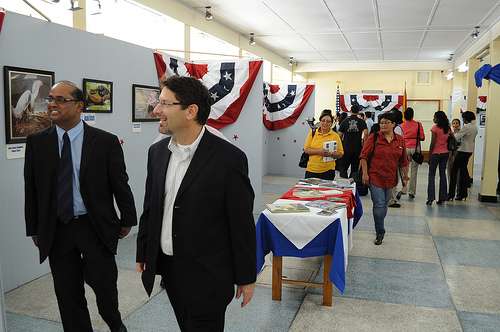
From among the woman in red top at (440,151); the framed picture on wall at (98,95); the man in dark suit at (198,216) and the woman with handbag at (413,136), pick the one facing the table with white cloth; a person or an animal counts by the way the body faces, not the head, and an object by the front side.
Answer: the framed picture on wall

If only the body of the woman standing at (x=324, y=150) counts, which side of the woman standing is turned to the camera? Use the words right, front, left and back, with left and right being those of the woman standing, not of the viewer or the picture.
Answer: front

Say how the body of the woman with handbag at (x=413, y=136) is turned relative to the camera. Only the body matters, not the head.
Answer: away from the camera

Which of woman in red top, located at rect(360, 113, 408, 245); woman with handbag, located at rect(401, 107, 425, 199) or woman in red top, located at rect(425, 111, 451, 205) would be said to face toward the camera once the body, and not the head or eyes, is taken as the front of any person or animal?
woman in red top, located at rect(360, 113, 408, 245)

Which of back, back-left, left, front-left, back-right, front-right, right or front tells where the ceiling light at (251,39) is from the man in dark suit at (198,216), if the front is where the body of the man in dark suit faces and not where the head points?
back-right

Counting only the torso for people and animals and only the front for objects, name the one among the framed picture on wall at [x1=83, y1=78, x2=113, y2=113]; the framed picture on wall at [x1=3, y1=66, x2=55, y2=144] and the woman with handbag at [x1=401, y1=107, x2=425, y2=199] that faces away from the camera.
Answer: the woman with handbag

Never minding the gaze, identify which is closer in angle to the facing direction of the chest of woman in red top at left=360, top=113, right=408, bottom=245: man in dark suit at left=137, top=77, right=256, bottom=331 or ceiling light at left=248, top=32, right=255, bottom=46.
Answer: the man in dark suit

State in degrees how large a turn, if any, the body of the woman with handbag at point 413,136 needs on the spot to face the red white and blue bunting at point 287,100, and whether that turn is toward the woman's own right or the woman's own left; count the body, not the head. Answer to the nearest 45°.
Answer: approximately 45° to the woman's own left

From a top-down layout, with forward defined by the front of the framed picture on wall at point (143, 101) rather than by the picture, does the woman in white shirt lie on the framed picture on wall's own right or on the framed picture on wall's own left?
on the framed picture on wall's own left

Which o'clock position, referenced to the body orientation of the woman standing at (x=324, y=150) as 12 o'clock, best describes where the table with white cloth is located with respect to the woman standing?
The table with white cloth is roughly at 12 o'clock from the woman standing.

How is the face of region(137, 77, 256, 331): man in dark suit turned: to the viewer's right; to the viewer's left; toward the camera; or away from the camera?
to the viewer's left

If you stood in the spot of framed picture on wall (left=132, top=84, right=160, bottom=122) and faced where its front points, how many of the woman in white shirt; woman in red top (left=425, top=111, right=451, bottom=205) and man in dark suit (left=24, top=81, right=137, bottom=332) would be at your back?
0

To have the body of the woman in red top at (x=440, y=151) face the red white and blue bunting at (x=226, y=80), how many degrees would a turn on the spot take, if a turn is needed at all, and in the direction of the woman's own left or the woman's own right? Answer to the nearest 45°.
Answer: approximately 90° to the woman's own left

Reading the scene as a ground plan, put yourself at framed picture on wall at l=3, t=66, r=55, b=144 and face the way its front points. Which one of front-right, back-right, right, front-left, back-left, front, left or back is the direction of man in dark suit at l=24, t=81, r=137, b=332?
front-right

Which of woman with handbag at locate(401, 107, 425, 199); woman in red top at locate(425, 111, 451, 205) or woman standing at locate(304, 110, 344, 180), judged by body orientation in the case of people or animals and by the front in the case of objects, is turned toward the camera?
the woman standing

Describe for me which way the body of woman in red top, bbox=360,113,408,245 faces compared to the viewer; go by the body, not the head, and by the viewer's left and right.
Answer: facing the viewer
